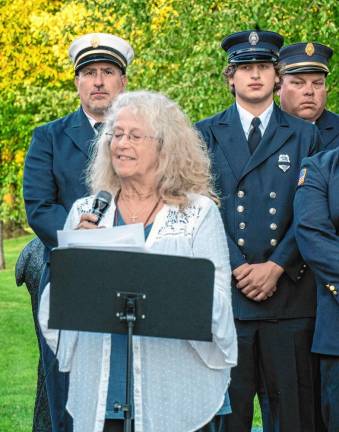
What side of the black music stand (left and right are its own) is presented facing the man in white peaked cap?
front

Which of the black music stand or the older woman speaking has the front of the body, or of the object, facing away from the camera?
the black music stand

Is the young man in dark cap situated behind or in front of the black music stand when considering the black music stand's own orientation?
in front

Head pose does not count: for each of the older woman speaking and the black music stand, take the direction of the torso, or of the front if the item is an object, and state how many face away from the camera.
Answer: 1

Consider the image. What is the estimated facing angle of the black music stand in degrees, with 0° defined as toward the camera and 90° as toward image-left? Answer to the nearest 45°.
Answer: approximately 180°
